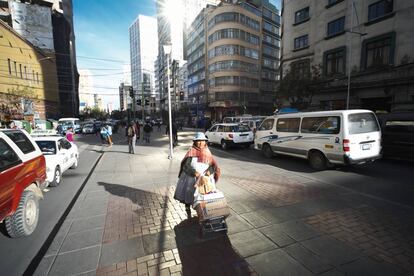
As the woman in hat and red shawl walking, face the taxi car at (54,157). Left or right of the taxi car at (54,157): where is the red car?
left

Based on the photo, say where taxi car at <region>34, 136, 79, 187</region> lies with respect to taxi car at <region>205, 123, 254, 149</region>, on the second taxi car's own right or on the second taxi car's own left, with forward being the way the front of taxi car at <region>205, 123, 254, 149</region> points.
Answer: on the second taxi car's own left

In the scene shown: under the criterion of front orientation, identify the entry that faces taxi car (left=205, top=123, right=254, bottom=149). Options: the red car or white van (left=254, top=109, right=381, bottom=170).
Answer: the white van

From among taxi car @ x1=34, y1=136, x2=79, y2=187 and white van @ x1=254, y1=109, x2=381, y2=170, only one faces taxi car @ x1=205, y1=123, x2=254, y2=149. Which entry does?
the white van

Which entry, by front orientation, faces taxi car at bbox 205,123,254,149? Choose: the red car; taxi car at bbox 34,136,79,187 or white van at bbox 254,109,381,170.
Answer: the white van

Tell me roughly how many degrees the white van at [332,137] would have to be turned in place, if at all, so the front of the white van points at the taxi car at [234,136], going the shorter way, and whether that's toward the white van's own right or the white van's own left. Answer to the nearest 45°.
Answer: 0° — it already faces it

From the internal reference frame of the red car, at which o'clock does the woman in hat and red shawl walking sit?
The woman in hat and red shawl walking is roughly at 9 o'clock from the red car.

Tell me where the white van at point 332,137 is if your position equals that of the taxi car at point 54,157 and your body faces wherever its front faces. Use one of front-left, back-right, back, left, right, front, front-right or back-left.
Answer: left

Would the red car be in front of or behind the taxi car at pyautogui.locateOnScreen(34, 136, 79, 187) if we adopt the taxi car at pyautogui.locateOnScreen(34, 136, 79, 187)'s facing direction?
in front

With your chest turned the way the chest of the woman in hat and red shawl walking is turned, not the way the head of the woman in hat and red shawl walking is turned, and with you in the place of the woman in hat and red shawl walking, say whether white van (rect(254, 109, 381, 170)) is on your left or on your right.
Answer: on your left

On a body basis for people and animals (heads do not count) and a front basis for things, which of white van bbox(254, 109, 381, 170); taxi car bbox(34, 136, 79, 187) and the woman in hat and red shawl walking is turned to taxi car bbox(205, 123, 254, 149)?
the white van
